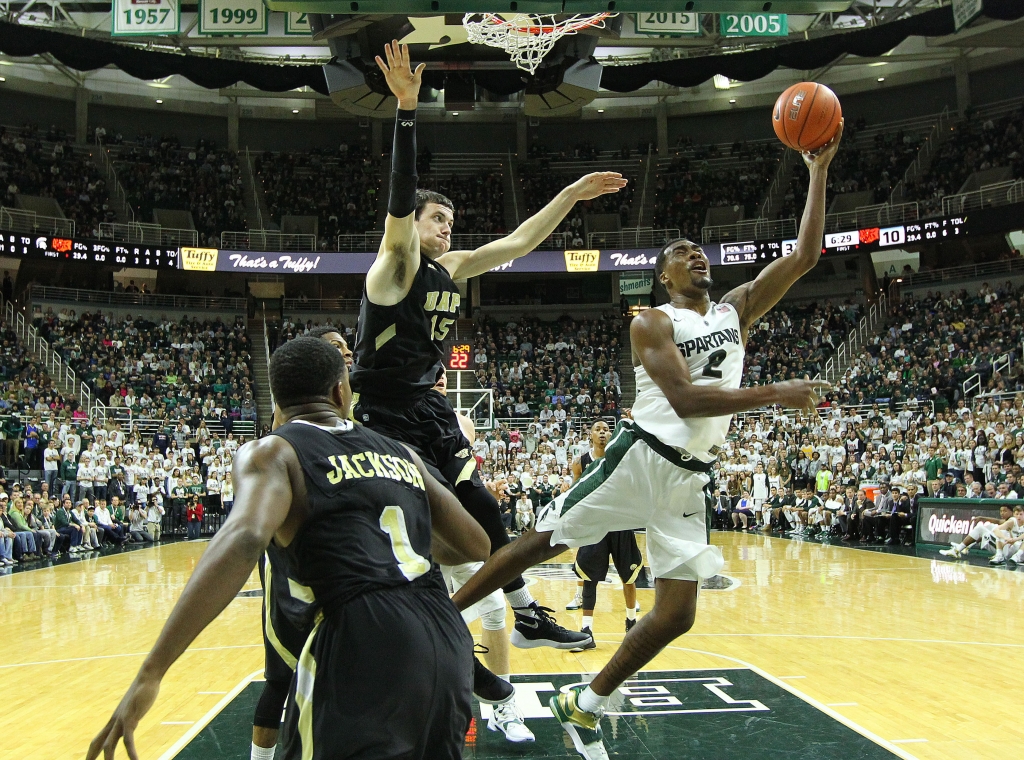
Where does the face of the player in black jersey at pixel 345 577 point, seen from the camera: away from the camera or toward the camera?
away from the camera

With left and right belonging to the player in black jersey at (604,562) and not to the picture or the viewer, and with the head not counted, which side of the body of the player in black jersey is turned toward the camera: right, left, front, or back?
front

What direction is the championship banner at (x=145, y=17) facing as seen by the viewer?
toward the camera

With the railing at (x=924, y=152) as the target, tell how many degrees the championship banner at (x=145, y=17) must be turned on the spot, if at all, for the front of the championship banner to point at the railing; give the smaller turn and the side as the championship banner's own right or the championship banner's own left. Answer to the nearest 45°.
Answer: approximately 90° to the championship banner's own left

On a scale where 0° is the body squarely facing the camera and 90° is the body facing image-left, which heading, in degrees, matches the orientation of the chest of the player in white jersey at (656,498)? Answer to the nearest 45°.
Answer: approximately 315°

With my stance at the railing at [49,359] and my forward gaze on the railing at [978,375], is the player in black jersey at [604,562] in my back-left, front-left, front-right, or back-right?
front-right

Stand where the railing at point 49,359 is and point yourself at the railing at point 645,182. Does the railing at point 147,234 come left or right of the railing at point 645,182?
left

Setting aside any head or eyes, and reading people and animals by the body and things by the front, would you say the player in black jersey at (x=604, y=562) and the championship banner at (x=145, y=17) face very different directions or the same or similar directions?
same or similar directions

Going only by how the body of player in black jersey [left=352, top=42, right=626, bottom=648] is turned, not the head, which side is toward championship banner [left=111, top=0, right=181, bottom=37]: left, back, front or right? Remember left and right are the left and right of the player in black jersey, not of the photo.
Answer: back

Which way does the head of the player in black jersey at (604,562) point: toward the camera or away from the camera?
toward the camera

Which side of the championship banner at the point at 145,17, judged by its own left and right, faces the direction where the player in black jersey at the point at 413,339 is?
front
